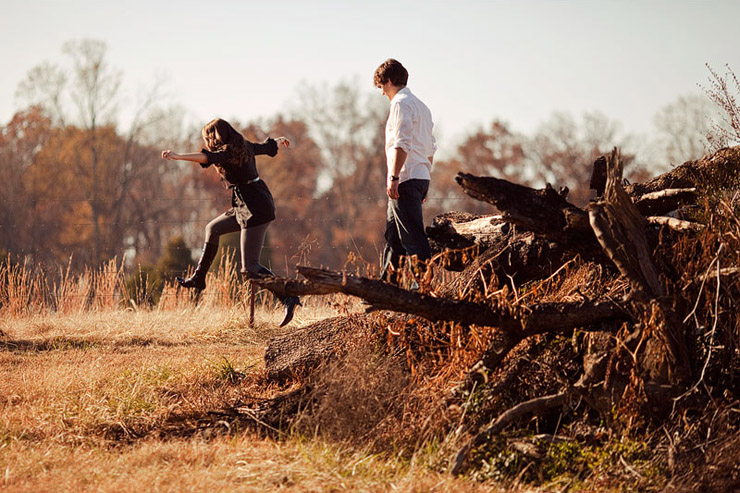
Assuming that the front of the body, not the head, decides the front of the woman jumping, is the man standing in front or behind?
behind

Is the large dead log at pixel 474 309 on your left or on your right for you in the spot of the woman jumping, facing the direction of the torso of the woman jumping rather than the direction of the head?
on your left

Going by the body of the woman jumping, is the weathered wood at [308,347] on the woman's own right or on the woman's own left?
on the woman's own left

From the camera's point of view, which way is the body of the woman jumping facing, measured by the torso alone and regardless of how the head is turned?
to the viewer's left

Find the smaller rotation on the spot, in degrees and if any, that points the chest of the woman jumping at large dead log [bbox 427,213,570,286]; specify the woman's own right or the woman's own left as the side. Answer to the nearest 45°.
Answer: approximately 135° to the woman's own left

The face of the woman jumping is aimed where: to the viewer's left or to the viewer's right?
to the viewer's left

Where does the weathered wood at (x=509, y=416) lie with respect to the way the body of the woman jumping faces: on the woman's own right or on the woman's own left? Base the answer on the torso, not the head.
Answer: on the woman's own left

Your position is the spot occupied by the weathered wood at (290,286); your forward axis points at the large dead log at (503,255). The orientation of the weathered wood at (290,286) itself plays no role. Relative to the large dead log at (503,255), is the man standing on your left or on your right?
left
